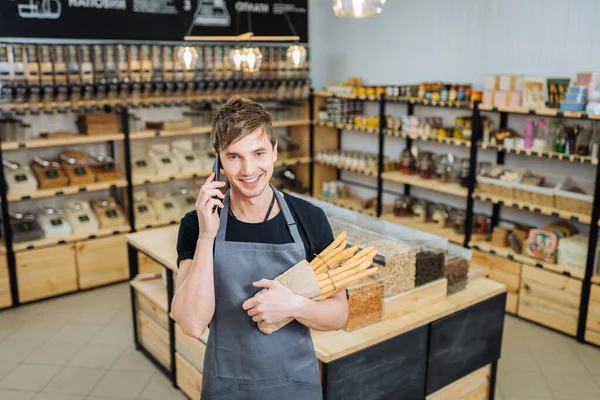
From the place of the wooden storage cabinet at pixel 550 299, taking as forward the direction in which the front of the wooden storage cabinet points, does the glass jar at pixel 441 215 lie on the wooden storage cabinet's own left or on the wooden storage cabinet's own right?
on the wooden storage cabinet's own right

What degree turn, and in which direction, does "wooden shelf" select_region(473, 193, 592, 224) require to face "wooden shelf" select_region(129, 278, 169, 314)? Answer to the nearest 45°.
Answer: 0° — it already faces it

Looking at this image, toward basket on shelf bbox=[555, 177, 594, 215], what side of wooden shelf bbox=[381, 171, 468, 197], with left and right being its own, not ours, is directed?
left

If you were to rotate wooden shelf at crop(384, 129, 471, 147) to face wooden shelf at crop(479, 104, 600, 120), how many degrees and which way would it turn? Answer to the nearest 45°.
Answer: approximately 90° to its left

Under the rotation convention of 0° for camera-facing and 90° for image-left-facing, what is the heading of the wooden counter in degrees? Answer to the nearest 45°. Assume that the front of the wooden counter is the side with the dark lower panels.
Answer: approximately 315°

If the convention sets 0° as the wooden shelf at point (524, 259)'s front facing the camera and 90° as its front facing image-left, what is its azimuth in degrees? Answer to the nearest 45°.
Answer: approximately 45°

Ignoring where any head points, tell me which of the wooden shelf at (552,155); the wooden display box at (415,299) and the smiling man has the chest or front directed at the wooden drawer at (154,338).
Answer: the wooden shelf
